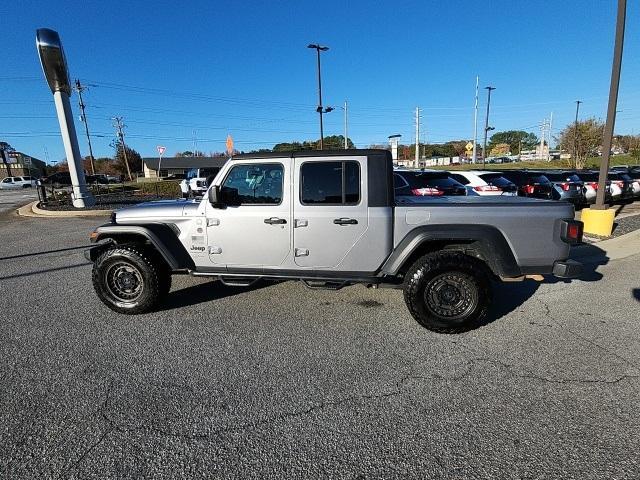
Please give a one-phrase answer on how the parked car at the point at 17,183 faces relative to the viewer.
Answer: facing to the left of the viewer

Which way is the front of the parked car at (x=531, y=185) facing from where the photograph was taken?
facing away from the viewer and to the left of the viewer

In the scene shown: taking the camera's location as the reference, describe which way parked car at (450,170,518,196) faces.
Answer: facing away from the viewer and to the left of the viewer

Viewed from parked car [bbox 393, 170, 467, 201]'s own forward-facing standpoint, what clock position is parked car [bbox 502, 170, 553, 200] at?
parked car [bbox 502, 170, 553, 200] is roughly at 3 o'clock from parked car [bbox 393, 170, 467, 201].

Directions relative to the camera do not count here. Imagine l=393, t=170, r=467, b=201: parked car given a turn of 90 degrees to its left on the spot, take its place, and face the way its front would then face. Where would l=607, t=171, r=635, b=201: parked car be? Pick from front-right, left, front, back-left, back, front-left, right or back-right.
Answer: back

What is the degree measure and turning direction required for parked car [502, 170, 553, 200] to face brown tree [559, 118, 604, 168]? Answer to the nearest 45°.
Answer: approximately 45° to its right

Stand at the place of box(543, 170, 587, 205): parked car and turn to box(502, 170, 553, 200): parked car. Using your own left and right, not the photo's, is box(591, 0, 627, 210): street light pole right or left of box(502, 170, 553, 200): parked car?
left

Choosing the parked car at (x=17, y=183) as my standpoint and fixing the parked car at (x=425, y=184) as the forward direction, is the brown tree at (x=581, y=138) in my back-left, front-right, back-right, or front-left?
front-left

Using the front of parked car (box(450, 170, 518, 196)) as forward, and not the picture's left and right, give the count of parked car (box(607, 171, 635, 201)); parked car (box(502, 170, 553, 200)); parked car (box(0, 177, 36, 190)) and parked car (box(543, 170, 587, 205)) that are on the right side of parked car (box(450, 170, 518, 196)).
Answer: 3

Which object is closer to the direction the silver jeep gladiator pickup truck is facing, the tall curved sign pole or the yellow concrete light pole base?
the tall curved sign pole

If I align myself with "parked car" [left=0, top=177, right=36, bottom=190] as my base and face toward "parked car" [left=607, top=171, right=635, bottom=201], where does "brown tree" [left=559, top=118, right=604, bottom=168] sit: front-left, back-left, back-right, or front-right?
front-left

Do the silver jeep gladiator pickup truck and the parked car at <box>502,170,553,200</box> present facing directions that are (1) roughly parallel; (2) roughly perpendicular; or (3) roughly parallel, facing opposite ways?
roughly perpendicular

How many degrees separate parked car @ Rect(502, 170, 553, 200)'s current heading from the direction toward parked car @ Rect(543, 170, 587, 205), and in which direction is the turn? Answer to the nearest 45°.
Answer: approximately 90° to its right

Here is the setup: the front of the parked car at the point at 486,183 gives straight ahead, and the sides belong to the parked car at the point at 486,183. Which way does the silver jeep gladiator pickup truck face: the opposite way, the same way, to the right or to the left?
to the left

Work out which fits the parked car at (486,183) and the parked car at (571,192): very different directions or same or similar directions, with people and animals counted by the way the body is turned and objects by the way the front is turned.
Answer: same or similar directions

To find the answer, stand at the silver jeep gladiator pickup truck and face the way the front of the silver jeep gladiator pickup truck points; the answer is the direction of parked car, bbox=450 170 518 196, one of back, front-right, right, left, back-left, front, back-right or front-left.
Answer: back-right

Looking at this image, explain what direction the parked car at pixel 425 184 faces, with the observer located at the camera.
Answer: facing away from the viewer and to the left of the viewer
